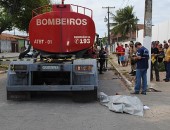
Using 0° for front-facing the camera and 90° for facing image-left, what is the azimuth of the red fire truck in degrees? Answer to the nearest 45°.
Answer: approximately 180°

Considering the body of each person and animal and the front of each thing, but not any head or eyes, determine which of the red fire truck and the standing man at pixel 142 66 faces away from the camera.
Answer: the red fire truck

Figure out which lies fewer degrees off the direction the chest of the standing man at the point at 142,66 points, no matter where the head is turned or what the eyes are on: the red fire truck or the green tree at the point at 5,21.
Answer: the red fire truck

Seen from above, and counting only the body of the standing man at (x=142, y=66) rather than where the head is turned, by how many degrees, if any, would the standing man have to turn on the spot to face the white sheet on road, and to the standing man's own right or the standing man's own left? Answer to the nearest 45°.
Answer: approximately 45° to the standing man's own left

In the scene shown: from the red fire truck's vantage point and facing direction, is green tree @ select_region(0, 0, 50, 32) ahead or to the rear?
ahead

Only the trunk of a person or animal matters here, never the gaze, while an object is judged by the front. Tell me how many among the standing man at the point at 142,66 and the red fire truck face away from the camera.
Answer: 1

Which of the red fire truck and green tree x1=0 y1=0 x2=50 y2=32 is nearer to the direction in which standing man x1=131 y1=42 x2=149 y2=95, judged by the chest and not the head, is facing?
the red fire truck

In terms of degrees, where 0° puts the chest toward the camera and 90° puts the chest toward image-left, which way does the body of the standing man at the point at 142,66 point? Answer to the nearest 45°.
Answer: approximately 45°

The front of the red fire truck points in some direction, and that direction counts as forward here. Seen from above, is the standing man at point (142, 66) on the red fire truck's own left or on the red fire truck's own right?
on the red fire truck's own right
